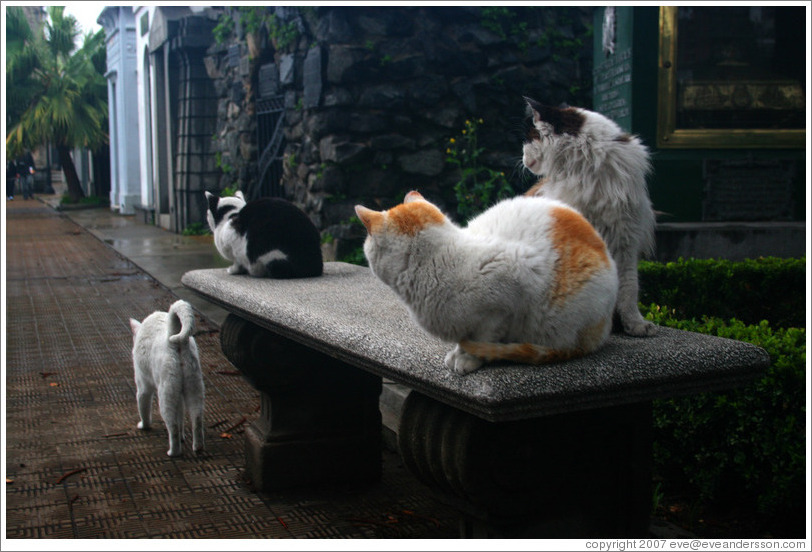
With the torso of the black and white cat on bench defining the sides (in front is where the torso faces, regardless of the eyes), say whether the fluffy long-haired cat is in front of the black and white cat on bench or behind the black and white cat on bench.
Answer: behind

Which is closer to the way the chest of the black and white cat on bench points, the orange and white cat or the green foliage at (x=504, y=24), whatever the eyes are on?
the green foliage

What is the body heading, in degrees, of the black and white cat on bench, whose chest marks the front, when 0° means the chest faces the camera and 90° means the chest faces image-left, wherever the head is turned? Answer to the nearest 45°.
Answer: approximately 135°

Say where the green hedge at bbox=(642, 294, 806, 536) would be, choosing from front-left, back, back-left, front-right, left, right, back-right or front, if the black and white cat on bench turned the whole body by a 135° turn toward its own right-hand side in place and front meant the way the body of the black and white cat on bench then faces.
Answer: front-right

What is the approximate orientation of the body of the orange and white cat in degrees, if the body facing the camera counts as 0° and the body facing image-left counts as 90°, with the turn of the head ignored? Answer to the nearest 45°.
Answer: approximately 135°

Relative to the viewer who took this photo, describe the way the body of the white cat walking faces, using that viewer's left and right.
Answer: facing away from the viewer and to the left of the viewer
